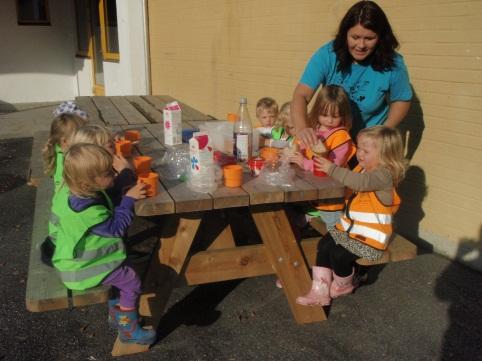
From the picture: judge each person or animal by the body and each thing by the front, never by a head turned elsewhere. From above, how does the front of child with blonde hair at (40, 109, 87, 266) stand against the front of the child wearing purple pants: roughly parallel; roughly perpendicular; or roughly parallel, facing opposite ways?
roughly parallel

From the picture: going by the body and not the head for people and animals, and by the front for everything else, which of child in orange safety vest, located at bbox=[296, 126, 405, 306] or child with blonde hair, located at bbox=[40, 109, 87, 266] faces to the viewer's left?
the child in orange safety vest

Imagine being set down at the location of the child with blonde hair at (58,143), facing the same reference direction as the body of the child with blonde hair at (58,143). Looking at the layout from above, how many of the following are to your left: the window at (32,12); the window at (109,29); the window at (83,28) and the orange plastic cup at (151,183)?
3

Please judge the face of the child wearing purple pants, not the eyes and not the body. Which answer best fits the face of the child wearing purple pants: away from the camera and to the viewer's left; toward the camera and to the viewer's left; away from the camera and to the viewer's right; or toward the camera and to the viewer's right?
away from the camera and to the viewer's right

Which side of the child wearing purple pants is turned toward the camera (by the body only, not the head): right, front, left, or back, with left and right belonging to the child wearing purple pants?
right

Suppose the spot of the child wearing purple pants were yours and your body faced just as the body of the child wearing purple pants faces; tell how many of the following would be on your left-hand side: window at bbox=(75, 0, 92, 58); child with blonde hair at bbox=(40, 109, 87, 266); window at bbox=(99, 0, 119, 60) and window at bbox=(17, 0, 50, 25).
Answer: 4

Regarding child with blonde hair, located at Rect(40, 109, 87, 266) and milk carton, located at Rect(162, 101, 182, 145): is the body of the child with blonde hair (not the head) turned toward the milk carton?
yes

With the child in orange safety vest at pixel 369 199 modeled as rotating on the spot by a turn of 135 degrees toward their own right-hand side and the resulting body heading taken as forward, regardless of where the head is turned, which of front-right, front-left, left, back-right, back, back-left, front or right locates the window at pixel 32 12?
left

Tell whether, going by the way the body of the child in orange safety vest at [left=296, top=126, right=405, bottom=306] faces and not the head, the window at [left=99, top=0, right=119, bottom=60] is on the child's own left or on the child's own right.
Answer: on the child's own right

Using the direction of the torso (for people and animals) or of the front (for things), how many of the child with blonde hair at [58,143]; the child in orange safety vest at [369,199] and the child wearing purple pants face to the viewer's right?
2

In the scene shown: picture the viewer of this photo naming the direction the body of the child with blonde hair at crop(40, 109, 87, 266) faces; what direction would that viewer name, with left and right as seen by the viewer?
facing to the right of the viewer

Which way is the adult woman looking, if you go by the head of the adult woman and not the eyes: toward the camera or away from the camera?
toward the camera

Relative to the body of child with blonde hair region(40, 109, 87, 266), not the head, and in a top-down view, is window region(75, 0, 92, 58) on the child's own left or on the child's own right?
on the child's own left

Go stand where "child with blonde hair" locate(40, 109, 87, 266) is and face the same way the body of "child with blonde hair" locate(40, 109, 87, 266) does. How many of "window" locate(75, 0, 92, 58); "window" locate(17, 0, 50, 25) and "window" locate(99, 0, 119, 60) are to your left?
3

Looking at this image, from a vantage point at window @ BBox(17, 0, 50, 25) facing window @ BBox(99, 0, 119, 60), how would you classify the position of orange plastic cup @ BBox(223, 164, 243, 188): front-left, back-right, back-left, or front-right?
front-right

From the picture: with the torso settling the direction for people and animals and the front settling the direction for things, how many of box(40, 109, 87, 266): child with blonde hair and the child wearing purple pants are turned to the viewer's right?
2
